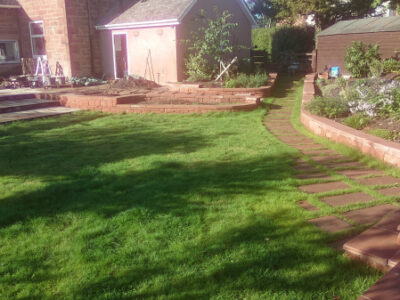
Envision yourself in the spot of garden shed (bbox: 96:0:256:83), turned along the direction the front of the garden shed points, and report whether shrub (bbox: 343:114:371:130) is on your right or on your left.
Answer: on your left

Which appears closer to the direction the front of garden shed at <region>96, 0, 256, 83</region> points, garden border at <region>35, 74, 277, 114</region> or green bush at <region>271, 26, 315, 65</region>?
the garden border

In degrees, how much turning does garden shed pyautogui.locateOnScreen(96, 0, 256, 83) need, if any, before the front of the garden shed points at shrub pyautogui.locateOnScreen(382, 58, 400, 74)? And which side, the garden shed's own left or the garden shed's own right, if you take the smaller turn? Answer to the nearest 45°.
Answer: approximately 135° to the garden shed's own left

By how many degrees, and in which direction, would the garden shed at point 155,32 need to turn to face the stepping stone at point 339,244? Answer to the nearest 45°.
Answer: approximately 45° to its left

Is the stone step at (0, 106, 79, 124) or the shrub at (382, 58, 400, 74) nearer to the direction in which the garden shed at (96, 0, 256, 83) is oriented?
the stone step

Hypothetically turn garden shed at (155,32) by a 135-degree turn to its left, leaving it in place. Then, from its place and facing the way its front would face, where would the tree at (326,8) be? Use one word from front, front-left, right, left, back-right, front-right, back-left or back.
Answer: front-left

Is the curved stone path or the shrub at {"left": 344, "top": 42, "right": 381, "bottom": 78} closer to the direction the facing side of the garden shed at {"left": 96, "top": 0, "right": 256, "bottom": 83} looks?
the curved stone path

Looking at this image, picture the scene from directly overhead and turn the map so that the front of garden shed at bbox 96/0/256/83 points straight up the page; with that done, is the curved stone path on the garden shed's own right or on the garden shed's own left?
on the garden shed's own left

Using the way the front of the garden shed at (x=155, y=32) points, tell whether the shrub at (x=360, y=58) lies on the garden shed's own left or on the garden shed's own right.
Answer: on the garden shed's own left

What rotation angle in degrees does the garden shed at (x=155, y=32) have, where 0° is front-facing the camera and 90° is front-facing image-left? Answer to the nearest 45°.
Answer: approximately 45°

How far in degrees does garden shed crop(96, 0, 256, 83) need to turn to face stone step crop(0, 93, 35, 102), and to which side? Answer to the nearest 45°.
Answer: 0° — it already faces it
